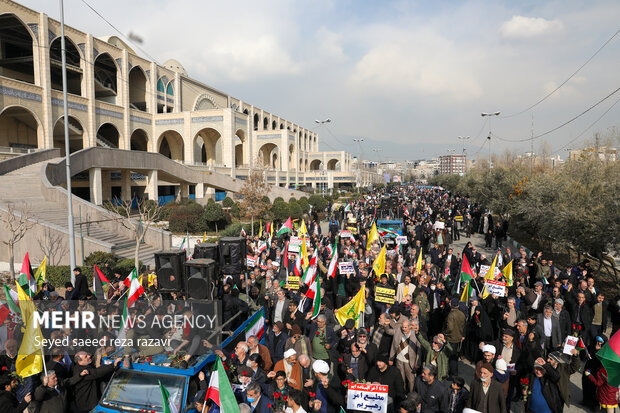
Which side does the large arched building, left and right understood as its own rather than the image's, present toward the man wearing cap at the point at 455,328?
front

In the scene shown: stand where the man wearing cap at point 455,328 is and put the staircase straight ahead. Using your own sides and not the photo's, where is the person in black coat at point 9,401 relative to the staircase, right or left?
left

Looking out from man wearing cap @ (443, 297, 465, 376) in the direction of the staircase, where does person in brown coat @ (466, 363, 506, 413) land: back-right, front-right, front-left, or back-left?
back-left

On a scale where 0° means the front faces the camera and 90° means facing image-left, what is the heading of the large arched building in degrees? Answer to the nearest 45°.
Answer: approximately 315°

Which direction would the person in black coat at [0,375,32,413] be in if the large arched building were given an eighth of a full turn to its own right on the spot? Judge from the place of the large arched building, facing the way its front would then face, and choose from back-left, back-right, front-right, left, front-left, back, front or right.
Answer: front

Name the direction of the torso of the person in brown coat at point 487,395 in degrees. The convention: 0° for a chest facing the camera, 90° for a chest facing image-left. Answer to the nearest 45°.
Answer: approximately 0°

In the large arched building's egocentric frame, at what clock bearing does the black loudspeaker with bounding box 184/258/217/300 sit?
The black loudspeaker is roughly at 1 o'clock from the large arched building.

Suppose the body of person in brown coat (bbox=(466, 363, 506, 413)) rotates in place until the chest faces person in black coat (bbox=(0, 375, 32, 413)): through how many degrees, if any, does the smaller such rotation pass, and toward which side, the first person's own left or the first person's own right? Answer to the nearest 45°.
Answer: approximately 45° to the first person's own right

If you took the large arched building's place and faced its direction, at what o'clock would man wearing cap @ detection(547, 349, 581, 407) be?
The man wearing cap is roughly at 1 o'clock from the large arched building.

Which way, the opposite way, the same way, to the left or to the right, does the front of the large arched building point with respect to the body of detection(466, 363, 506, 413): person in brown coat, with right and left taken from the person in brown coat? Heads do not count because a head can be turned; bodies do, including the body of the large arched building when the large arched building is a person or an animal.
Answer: to the left
